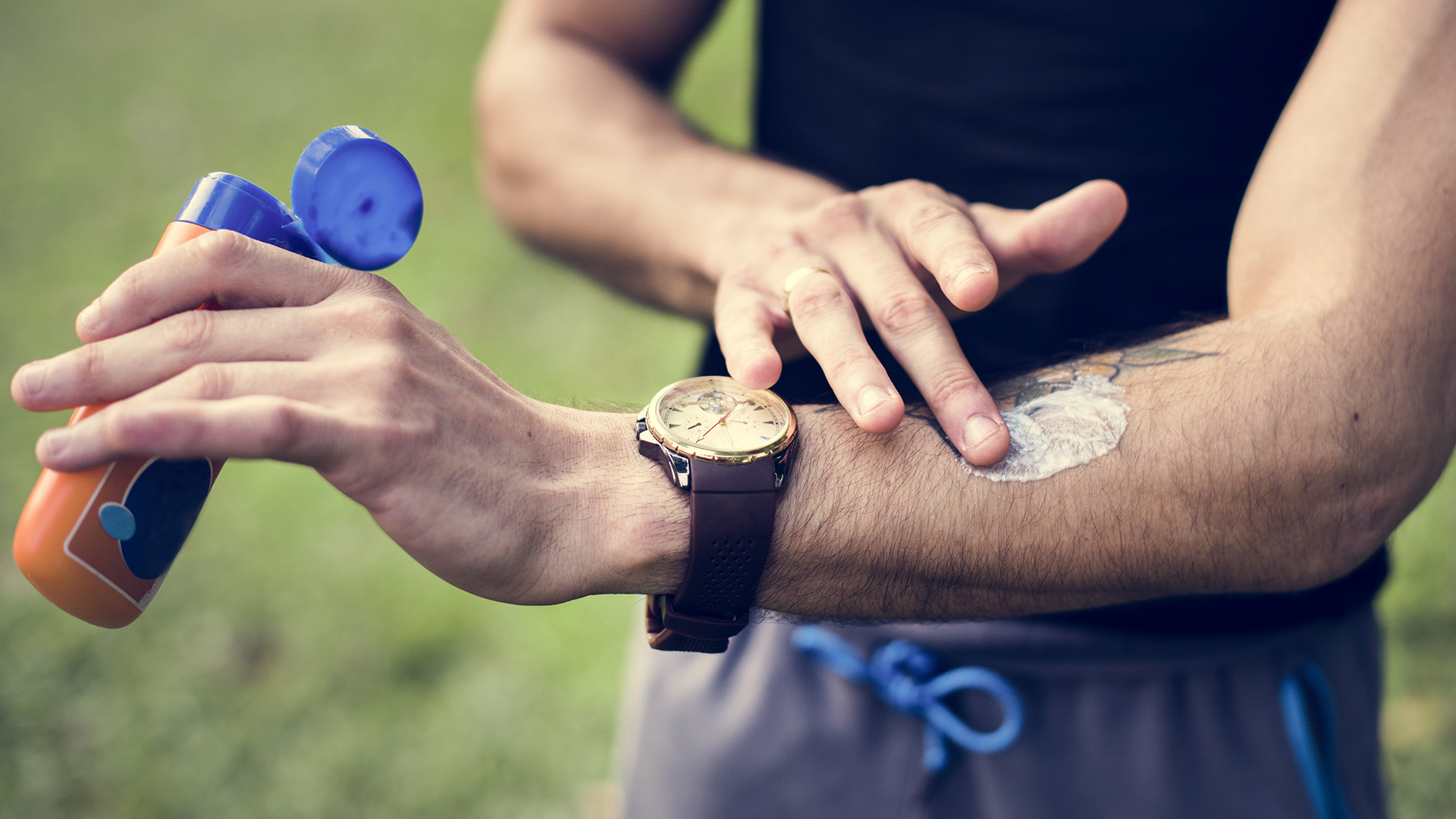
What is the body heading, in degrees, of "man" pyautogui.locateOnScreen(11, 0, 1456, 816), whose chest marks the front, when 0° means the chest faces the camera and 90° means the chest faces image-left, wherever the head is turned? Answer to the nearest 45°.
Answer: approximately 45°
